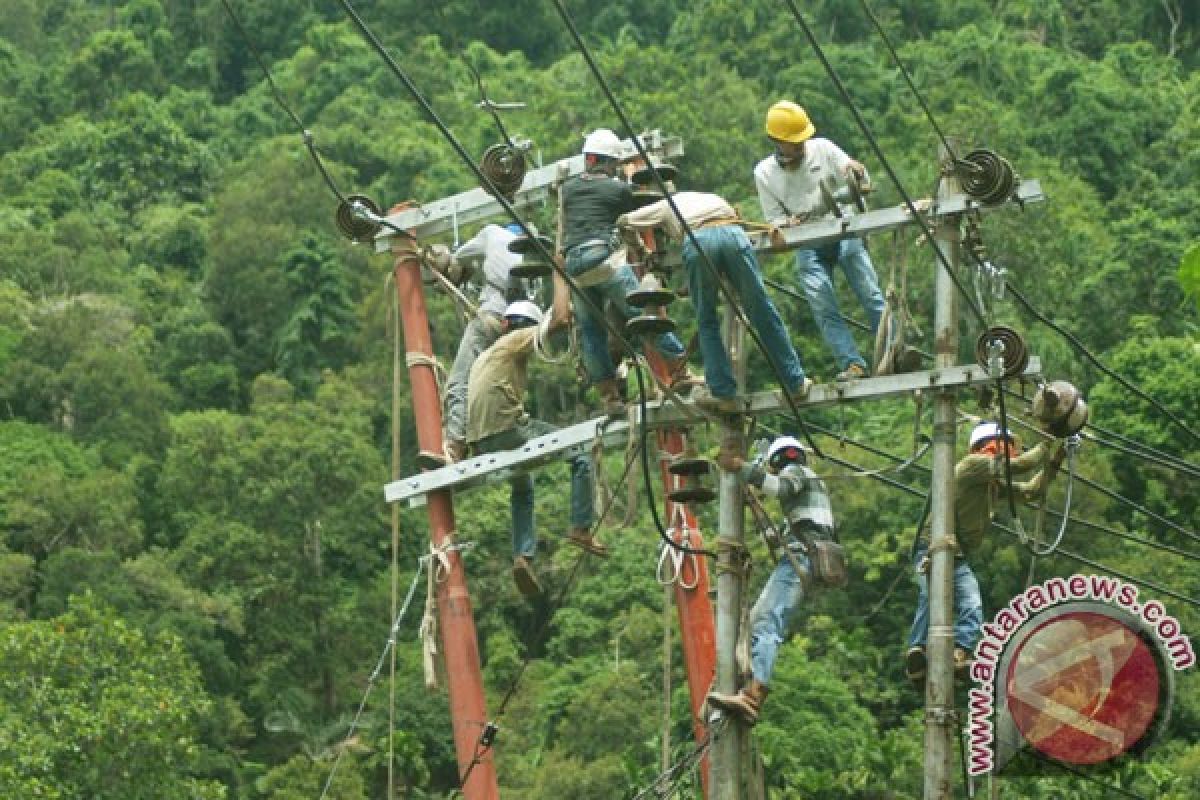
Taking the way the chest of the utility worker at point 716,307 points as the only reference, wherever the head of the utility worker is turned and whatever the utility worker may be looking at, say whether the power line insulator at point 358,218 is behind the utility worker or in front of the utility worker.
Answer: in front

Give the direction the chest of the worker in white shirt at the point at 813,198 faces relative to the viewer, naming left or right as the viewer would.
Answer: facing the viewer

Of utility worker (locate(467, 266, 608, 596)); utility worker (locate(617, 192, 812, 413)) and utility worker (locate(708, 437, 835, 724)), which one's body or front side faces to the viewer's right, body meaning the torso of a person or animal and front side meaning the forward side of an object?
utility worker (locate(467, 266, 608, 596))

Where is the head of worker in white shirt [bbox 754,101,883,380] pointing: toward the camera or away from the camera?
toward the camera

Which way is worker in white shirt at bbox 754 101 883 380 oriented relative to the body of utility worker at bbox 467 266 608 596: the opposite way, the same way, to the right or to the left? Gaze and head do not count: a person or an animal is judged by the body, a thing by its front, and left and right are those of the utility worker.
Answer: to the right

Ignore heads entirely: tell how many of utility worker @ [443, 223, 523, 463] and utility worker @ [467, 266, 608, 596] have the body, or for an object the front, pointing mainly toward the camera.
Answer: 0

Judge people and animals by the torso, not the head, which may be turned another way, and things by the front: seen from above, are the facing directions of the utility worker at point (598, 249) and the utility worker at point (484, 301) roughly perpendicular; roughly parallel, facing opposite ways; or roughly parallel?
roughly parallel

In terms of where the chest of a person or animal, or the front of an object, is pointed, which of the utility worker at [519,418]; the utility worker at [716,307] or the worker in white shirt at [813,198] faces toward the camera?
the worker in white shirt

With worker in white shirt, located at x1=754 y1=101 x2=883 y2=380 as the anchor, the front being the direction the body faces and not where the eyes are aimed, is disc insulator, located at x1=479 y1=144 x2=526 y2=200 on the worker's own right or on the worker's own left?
on the worker's own right
